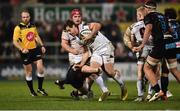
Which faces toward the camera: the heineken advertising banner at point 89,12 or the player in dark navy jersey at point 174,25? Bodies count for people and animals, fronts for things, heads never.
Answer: the heineken advertising banner

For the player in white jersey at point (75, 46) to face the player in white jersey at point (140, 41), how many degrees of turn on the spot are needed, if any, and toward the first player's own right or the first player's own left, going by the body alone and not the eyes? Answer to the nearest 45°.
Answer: approximately 45° to the first player's own left

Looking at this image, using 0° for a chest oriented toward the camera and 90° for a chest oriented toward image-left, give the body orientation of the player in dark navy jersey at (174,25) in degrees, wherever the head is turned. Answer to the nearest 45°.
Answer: approximately 135°

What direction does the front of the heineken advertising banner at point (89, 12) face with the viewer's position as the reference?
facing the viewer

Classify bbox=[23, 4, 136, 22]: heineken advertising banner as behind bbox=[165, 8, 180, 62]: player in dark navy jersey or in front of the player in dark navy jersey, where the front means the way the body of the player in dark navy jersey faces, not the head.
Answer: in front

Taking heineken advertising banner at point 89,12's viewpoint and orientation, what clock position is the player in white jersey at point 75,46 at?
The player in white jersey is roughly at 12 o'clock from the heineken advertising banner.

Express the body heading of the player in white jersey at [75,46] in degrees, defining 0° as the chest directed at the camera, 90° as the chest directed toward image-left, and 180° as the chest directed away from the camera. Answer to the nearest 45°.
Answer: approximately 315°

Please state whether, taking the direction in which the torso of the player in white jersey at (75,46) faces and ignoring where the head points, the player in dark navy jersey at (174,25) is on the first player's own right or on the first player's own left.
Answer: on the first player's own left

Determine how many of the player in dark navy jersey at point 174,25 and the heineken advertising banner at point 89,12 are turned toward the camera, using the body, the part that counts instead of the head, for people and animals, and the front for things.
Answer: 1
